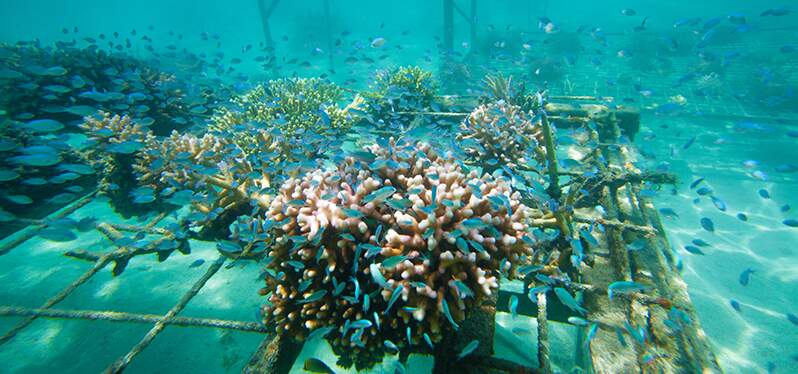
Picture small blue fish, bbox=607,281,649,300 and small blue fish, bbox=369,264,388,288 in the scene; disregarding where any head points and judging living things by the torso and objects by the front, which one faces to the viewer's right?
small blue fish, bbox=607,281,649,300

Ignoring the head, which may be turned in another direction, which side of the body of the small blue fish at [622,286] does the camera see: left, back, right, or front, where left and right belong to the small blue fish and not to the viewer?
right

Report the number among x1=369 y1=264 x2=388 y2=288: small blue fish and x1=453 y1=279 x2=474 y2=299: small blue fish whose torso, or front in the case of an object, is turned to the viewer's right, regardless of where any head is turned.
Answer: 0

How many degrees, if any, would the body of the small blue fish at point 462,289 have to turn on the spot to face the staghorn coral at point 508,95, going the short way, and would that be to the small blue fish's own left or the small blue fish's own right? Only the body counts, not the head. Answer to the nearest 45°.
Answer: approximately 90° to the small blue fish's own right

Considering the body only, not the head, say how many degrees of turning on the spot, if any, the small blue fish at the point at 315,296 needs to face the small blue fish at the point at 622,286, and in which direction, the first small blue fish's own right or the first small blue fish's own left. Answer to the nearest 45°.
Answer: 0° — it already faces it

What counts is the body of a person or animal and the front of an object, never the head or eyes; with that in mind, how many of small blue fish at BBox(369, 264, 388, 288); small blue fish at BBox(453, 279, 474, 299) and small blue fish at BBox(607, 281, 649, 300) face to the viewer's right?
1
